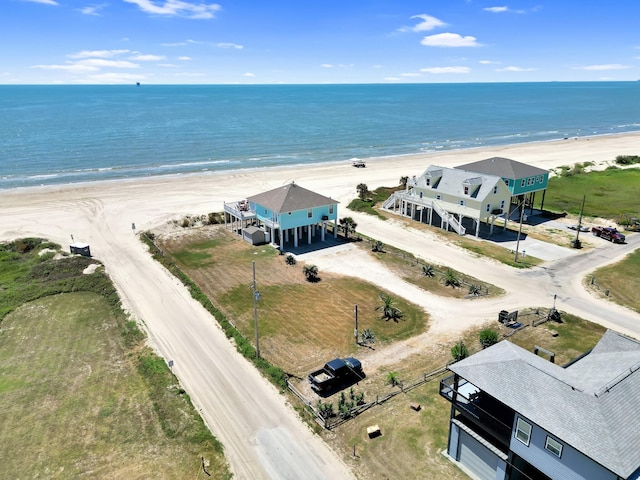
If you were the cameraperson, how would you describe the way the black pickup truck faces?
facing away from the viewer and to the right of the viewer

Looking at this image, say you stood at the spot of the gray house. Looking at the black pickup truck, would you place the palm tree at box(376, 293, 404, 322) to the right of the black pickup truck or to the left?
right

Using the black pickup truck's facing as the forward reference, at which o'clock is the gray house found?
The gray house is roughly at 3 o'clock from the black pickup truck.

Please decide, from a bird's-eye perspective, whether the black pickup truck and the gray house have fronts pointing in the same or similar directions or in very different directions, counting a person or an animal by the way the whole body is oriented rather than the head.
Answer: very different directions

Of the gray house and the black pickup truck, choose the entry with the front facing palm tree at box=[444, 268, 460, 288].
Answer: the black pickup truck

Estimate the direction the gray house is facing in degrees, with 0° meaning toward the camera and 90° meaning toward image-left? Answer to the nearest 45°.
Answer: approximately 45°

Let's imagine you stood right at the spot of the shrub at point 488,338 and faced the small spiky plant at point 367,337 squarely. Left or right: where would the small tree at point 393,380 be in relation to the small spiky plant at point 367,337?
left

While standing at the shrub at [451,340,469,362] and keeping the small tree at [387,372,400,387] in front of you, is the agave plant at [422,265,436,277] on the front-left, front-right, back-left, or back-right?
back-right

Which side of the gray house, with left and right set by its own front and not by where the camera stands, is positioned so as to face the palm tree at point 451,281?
right

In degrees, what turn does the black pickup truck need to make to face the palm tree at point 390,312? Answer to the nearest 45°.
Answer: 0° — it already faces it
